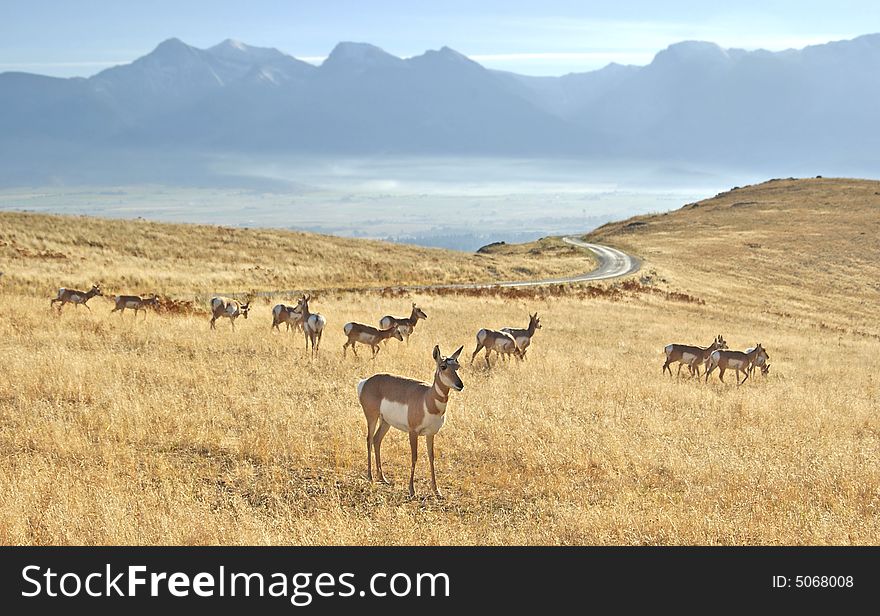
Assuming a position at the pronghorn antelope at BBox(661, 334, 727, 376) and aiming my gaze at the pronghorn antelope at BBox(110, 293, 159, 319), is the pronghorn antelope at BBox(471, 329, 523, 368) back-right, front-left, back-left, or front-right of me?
front-left

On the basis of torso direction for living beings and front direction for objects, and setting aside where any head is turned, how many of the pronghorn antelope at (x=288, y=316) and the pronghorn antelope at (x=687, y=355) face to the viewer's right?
2

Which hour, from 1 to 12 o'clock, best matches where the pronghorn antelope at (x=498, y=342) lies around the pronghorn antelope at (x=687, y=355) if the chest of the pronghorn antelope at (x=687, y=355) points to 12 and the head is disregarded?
the pronghorn antelope at (x=498, y=342) is roughly at 5 o'clock from the pronghorn antelope at (x=687, y=355).

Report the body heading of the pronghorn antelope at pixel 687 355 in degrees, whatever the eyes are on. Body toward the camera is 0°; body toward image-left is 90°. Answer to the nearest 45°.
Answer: approximately 270°

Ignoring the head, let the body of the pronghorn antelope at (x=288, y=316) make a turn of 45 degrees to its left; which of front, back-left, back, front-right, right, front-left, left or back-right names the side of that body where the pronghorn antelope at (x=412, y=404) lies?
back-right

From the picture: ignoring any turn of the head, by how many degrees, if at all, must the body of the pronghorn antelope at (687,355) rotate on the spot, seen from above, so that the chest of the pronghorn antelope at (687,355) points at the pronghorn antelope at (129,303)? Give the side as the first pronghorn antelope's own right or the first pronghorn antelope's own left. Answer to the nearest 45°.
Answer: approximately 180°

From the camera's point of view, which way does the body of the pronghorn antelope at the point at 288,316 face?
to the viewer's right

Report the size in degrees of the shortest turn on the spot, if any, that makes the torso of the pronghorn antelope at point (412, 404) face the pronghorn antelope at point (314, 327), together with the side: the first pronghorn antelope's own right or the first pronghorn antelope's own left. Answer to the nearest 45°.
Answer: approximately 135° to the first pronghorn antelope's own left

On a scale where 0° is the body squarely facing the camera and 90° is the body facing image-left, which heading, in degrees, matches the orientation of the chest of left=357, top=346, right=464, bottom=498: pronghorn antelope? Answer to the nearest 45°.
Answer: approximately 315°
